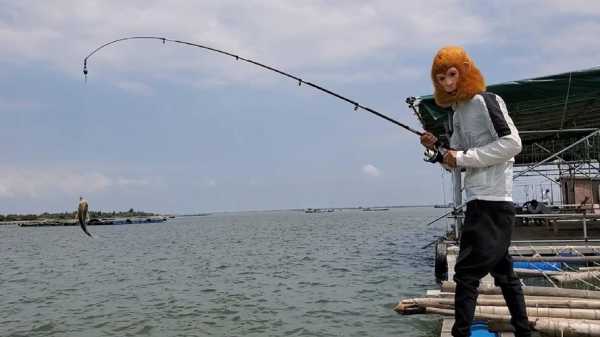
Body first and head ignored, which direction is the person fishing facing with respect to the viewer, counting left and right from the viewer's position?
facing the viewer and to the left of the viewer
